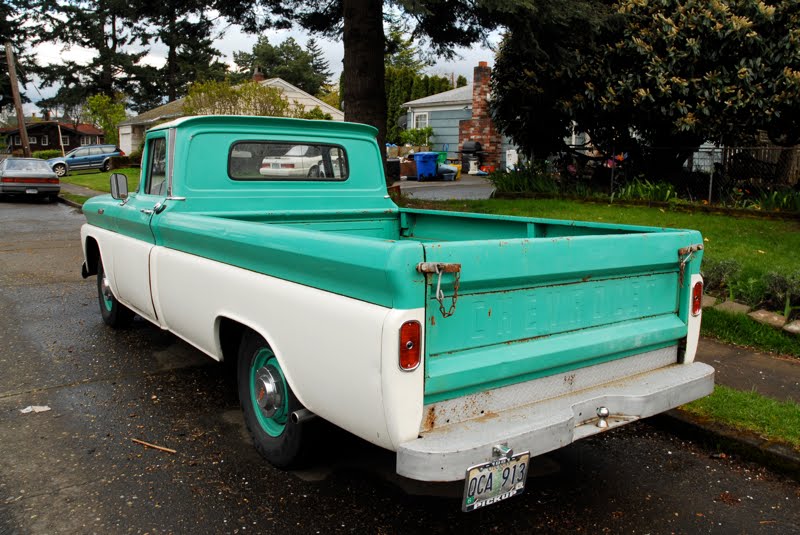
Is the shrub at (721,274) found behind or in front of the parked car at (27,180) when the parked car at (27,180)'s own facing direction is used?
behind

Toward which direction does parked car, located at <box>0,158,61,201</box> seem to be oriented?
away from the camera

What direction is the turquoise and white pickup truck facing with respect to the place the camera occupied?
facing away from the viewer and to the left of the viewer

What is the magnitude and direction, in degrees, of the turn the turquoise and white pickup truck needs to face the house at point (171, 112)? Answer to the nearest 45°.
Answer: approximately 45° to its right

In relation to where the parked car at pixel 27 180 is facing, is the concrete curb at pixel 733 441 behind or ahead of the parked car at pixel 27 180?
behind

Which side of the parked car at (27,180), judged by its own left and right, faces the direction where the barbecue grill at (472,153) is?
right

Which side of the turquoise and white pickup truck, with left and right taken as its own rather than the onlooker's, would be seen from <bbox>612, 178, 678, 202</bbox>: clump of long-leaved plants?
right

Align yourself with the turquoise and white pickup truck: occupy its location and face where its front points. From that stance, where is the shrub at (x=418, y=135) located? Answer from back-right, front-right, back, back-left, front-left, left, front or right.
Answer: front-right

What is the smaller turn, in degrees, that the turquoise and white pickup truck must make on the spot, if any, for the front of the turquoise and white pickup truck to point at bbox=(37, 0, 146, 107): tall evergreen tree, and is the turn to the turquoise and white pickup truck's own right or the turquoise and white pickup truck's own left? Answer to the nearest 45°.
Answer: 0° — it already faces it

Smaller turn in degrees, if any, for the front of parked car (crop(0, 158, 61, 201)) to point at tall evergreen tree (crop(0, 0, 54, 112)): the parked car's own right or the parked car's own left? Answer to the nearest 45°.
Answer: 0° — it already faces it
